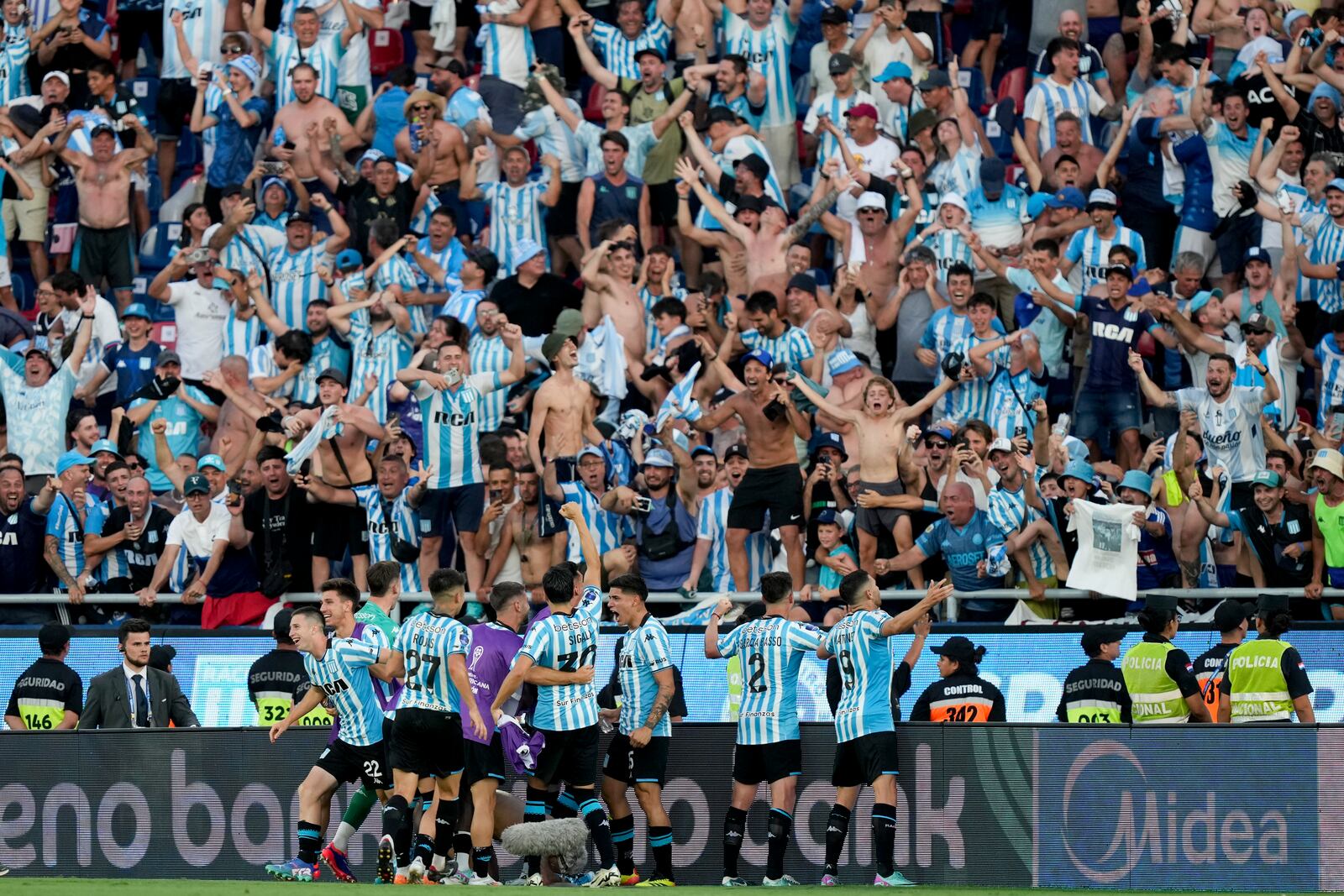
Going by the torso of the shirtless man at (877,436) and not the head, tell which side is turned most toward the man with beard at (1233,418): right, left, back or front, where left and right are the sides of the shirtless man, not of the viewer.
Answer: left

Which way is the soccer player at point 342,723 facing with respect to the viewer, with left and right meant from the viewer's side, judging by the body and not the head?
facing the viewer and to the left of the viewer

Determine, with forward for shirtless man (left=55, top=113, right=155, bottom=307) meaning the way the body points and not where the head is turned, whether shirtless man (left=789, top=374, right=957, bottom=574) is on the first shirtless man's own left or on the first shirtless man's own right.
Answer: on the first shirtless man's own left

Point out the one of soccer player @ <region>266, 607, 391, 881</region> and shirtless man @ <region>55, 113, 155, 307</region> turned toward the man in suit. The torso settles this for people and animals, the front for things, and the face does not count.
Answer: the shirtless man

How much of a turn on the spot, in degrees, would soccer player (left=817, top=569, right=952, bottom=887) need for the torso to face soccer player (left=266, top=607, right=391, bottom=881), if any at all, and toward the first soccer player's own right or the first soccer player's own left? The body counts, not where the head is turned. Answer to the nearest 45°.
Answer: approximately 135° to the first soccer player's own left

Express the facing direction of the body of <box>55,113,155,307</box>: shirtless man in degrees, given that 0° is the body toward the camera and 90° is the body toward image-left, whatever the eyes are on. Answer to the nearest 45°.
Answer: approximately 0°

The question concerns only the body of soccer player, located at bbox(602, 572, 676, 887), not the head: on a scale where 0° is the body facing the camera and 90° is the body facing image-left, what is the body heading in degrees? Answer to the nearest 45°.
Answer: approximately 45°

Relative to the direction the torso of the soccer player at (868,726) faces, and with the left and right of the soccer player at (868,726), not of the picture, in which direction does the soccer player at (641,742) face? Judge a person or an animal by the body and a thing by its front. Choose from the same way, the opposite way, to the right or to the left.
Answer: the opposite way

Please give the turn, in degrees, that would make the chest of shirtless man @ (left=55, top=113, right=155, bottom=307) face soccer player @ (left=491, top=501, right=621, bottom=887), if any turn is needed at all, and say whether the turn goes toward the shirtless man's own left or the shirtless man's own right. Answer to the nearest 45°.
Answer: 0° — they already face them

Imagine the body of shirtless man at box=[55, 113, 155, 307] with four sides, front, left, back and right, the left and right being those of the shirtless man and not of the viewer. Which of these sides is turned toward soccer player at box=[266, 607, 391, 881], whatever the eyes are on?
front

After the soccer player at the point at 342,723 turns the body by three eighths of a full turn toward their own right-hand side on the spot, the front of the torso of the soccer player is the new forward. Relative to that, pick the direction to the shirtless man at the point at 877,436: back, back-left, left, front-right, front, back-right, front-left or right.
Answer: front-right

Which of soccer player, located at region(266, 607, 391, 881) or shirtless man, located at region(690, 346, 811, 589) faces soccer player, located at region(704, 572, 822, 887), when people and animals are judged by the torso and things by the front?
the shirtless man

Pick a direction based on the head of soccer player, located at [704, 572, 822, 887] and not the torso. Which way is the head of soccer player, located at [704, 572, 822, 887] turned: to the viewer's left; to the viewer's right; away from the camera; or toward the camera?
away from the camera

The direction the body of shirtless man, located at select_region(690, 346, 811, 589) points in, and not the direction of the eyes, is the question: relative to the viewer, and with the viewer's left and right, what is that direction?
facing the viewer

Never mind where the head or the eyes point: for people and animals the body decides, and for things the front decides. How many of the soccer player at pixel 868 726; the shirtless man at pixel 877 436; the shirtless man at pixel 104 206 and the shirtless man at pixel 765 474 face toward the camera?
3

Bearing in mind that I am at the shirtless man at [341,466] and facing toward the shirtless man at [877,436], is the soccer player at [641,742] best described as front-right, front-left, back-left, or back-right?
front-right
